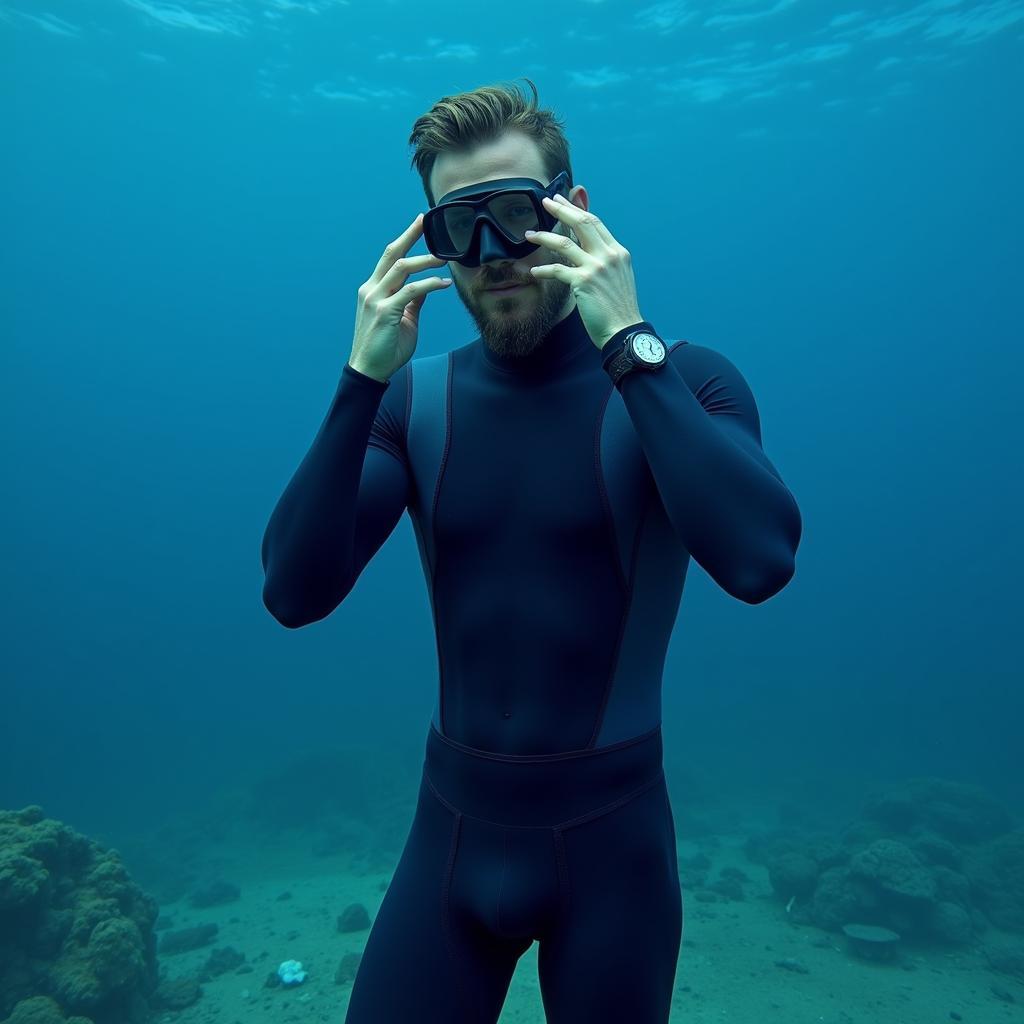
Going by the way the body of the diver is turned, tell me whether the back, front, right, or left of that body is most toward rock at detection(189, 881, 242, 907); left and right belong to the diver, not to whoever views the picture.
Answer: back

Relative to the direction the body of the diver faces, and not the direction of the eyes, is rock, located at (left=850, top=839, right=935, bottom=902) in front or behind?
behind

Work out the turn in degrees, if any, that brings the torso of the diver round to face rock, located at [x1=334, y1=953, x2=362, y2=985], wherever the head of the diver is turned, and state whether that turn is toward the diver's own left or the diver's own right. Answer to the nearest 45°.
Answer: approximately 180°

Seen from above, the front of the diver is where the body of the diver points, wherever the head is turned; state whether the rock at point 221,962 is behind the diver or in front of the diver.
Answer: behind

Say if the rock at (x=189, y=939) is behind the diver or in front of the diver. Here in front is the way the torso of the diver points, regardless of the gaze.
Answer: behind

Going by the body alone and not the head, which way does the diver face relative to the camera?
toward the camera

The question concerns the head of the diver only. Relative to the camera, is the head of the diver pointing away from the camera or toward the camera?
toward the camera

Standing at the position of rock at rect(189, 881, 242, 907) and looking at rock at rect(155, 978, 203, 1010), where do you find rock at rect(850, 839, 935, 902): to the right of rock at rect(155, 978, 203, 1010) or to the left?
left

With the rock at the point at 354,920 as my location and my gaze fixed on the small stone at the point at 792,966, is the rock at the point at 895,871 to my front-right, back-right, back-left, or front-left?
front-left

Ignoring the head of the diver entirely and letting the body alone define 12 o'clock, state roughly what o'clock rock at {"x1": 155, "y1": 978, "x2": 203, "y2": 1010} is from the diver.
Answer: The rock is roughly at 5 o'clock from the diver.

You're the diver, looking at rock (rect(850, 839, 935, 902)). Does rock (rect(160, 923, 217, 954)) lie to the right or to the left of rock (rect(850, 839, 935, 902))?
left

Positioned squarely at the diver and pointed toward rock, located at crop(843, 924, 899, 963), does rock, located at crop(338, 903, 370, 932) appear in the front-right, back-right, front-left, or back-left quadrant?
front-left

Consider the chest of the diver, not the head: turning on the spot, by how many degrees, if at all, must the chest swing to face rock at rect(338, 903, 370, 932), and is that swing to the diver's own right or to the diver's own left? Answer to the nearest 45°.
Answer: approximately 180°

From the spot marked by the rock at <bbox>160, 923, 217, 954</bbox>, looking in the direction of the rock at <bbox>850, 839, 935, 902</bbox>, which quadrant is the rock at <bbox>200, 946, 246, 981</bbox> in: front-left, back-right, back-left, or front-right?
front-right
